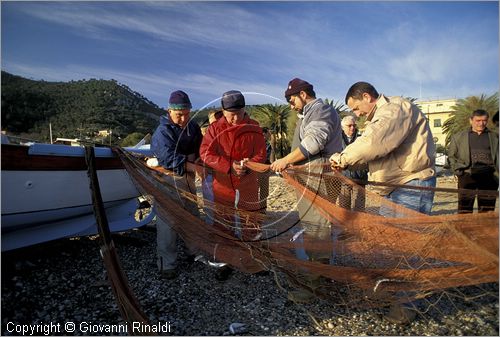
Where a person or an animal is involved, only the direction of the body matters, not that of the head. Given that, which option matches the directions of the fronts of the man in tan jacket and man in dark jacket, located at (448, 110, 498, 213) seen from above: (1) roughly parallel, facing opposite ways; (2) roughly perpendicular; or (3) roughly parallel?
roughly perpendicular

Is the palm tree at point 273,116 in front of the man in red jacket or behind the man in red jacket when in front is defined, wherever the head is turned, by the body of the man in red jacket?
behind

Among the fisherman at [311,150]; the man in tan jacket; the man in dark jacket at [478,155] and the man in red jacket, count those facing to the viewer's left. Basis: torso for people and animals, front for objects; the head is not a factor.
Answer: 2

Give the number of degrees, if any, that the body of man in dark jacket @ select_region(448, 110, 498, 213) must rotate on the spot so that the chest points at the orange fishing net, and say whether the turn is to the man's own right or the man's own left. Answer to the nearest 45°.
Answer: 0° — they already face it

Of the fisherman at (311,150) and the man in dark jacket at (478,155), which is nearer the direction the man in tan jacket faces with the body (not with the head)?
the fisherman

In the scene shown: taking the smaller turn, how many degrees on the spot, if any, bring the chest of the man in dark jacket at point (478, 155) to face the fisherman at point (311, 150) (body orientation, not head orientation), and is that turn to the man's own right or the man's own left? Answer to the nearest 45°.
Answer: approximately 45° to the man's own right

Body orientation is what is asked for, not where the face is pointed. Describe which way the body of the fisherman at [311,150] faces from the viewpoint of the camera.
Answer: to the viewer's left

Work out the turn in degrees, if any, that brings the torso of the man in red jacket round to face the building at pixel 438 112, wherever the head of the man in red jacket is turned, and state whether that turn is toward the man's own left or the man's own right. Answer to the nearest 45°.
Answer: approximately 135° to the man's own left

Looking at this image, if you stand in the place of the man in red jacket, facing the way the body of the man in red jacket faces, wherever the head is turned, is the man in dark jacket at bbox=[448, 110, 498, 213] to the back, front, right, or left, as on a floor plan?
left

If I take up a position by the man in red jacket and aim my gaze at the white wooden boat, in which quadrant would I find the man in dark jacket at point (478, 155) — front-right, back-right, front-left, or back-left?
back-right

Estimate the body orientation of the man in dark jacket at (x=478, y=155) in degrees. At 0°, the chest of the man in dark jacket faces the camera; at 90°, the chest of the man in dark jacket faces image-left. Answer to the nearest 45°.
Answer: approximately 0°

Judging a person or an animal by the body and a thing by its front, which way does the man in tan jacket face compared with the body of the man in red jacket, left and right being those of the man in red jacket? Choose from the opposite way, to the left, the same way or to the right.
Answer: to the right
